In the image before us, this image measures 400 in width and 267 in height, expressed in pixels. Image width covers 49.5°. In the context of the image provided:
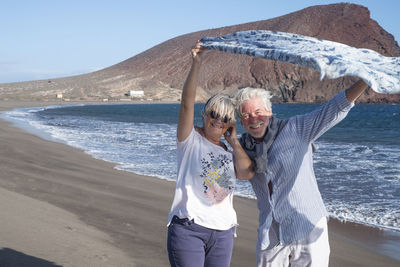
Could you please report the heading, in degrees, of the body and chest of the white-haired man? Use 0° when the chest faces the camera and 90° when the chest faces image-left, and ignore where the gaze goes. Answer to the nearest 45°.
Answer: approximately 45°
